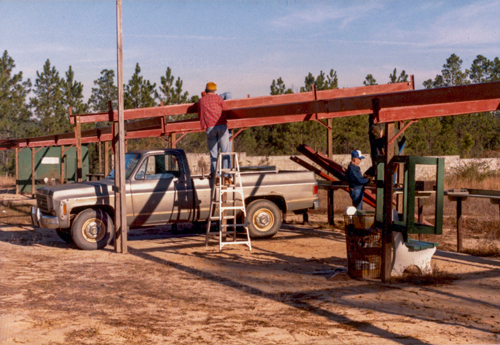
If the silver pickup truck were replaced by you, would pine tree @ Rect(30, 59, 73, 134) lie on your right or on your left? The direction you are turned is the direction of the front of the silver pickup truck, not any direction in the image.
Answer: on your right

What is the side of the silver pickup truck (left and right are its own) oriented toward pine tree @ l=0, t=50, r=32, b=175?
right

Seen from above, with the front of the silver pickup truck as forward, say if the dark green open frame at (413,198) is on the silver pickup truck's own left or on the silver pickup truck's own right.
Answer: on the silver pickup truck's own left

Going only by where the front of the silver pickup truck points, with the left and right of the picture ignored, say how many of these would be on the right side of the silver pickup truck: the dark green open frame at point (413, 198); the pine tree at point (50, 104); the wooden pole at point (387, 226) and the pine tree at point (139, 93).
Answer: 2

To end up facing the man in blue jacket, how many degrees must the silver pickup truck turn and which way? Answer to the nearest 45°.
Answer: approximately 180°

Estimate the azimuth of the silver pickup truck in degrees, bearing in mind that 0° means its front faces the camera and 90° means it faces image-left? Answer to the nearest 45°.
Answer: approximately 90°
